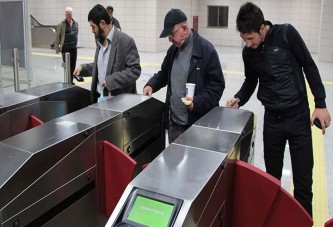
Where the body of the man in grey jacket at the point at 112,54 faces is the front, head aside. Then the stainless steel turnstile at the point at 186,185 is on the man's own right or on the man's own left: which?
on the man's own left

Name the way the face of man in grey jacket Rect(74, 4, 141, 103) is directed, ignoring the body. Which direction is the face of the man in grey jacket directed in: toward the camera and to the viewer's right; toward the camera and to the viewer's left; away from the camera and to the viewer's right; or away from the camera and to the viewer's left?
toward the camera and to the viewer's left

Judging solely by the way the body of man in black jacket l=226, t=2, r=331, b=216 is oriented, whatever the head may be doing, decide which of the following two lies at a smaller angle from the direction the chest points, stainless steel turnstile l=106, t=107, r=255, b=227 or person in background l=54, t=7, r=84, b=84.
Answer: the stainless steel turnstile

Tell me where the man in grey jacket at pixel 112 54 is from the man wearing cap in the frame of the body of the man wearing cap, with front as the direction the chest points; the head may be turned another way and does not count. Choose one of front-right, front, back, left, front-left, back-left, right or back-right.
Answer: right

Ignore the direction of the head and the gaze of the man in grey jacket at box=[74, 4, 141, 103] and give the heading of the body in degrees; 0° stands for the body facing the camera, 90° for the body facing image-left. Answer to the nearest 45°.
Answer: approximately 45°

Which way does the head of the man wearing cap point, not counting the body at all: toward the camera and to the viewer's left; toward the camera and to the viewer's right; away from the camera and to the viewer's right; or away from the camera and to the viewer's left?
toward the camera and to the viewer's left

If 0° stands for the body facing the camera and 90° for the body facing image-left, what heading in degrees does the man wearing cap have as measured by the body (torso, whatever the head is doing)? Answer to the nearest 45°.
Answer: approximately 45°

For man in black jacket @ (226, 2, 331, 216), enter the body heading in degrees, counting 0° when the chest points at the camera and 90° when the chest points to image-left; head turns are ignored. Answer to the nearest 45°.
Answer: approximately 45°
